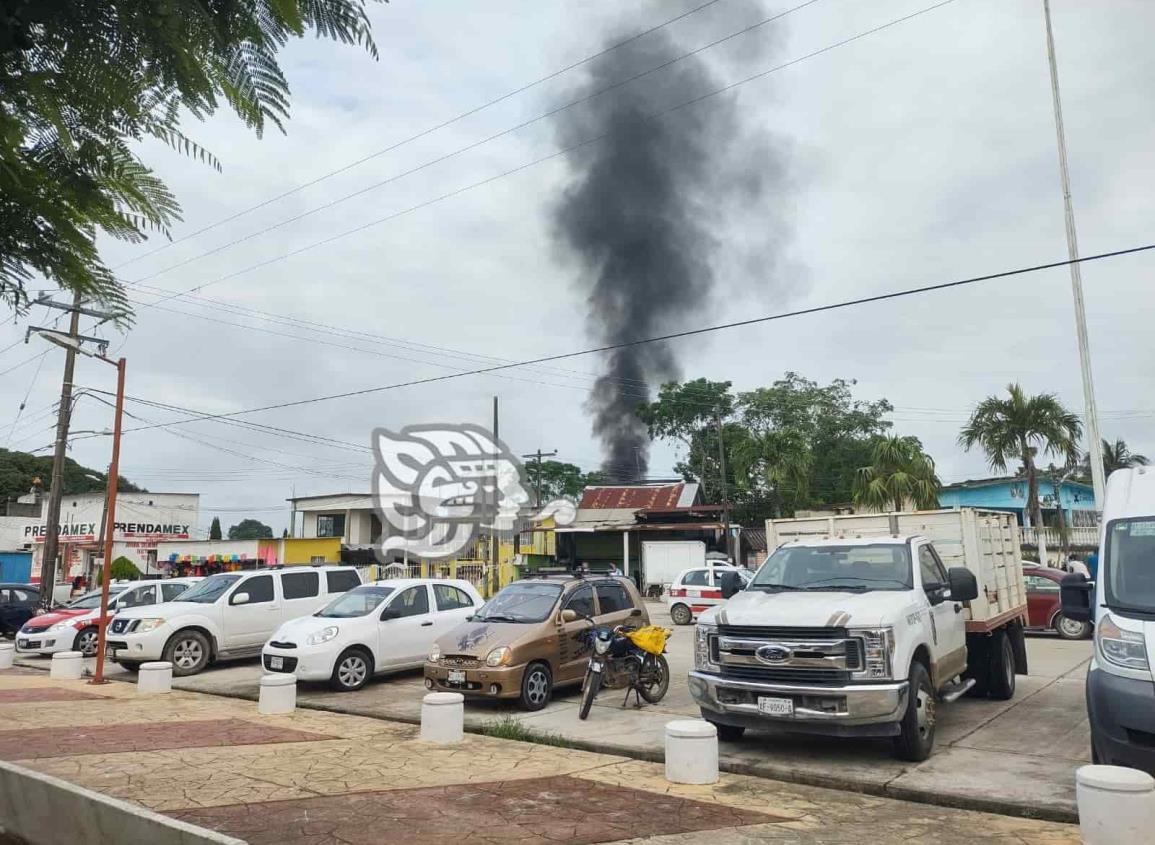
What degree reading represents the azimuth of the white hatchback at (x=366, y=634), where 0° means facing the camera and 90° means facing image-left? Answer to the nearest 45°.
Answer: approximately 45°

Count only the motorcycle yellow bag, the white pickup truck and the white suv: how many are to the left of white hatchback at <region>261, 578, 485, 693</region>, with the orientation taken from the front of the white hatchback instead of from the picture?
2

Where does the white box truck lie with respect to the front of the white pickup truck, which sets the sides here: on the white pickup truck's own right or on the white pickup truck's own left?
on the white pickup truck's own right

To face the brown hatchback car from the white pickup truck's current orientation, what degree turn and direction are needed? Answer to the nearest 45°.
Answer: approximately 90° to its right

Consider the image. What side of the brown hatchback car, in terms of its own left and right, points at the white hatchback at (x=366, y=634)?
right

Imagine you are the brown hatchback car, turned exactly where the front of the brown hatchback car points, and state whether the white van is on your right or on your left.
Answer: on your left

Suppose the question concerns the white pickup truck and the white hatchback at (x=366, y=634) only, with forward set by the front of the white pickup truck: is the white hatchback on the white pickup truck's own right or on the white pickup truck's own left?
on the white pickup truck's own right

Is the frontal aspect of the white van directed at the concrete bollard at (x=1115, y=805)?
yes

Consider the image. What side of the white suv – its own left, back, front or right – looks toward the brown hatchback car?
left

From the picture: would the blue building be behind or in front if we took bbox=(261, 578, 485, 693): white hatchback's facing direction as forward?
behind

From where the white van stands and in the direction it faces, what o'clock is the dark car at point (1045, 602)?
The dark car is roughly at 6 o'clock from the white van.

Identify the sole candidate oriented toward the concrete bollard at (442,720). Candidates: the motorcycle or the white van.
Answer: the motorcycle

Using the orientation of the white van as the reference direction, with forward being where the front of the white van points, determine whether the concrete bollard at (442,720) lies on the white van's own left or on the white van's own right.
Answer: on the white van's own right
